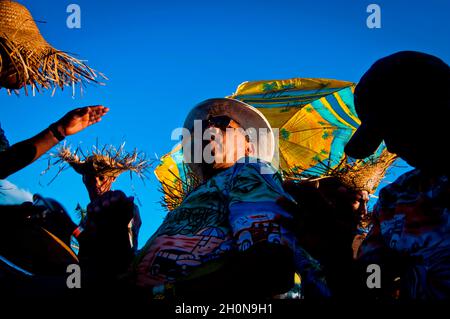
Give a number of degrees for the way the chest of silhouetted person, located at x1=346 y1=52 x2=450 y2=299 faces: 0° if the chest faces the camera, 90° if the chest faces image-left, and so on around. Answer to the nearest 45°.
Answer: approximately 90°

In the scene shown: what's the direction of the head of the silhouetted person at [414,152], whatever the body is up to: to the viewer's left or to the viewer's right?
to the viewer's left
